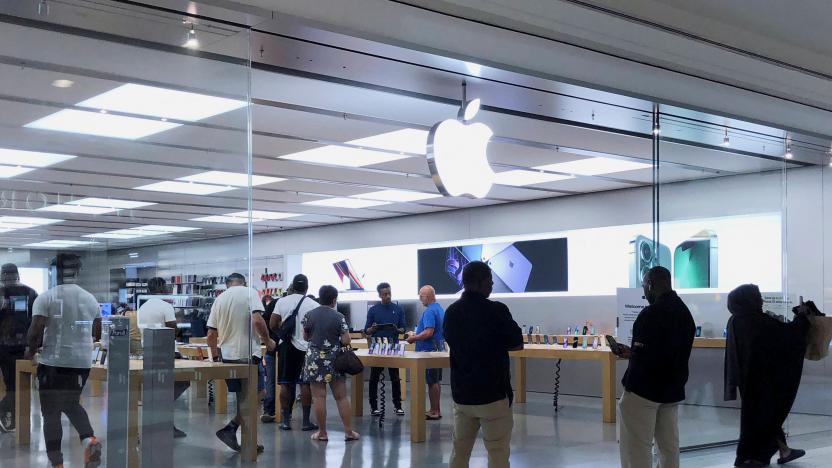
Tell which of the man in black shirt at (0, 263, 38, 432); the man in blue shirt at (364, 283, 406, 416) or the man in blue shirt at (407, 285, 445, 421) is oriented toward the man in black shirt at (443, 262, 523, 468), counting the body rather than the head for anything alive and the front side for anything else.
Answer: the man in blue shirt at (364, 283, 406, 416)

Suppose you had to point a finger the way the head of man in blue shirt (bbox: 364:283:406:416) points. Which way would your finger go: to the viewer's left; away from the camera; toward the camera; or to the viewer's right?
toward the camera

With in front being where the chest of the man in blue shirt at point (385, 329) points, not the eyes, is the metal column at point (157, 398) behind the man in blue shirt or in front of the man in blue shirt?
in front

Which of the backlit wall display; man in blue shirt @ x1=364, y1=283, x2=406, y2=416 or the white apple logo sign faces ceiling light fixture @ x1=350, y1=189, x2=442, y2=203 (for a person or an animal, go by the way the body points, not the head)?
the backlit wall display

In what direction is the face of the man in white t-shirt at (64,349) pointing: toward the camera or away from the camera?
away from the camera

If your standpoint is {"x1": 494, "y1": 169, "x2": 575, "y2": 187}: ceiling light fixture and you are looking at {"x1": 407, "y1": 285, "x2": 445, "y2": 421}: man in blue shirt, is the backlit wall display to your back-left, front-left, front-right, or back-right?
back-right

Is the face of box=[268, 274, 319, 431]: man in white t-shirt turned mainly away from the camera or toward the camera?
away from the camera

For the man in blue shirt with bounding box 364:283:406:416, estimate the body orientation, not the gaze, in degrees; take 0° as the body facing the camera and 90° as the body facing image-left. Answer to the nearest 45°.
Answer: approximately 0°

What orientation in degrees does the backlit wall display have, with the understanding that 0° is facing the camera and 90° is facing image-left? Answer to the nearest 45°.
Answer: approximately 45°

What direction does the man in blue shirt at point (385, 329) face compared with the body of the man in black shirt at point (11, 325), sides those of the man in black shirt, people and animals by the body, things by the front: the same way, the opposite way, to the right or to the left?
the opposite way

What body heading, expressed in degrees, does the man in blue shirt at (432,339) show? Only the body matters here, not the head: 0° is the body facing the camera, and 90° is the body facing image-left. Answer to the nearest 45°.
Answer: approximately 90°

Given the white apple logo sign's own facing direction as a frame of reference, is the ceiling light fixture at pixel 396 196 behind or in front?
behind
